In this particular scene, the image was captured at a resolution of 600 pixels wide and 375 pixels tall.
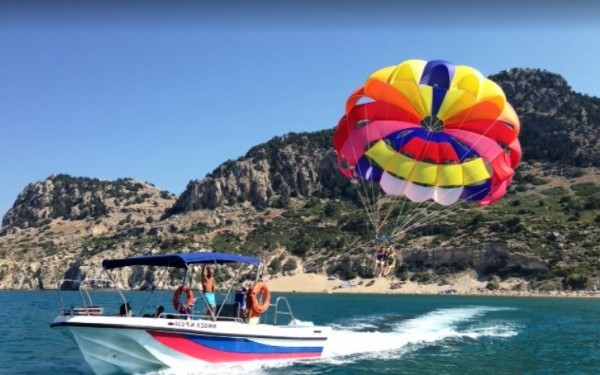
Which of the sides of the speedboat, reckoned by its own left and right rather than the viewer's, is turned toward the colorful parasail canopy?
back

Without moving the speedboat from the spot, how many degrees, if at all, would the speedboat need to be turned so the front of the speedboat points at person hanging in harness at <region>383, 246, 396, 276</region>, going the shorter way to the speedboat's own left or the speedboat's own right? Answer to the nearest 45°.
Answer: approximately 180°

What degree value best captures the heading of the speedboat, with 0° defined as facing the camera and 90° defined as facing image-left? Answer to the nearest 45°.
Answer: approximately 45°
